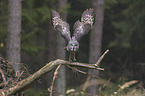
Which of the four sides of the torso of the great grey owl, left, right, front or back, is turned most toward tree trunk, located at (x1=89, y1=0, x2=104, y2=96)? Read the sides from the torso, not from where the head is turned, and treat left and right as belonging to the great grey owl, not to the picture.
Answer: back

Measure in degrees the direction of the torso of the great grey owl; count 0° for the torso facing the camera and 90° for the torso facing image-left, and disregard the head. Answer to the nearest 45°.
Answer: approximately 0°

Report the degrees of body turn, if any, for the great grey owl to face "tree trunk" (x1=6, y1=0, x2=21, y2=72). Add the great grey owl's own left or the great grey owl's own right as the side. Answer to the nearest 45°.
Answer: approximately 135° to the great grey owl's own right
